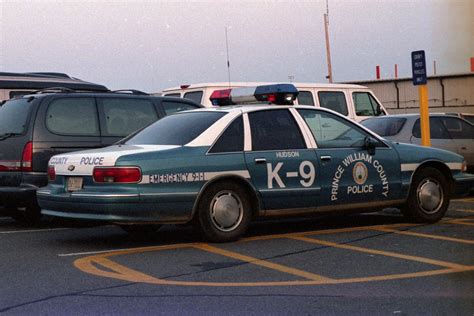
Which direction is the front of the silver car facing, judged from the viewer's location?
facing away from the viewer and to the right of the viewer

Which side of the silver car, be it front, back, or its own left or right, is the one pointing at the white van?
left

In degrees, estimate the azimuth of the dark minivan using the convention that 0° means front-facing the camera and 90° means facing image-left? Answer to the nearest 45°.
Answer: approximately 225°

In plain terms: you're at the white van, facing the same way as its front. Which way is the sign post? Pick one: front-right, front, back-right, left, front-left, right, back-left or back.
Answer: right

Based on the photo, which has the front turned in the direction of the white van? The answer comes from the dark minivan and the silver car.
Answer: the dark minivan

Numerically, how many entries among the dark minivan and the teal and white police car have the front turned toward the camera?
0

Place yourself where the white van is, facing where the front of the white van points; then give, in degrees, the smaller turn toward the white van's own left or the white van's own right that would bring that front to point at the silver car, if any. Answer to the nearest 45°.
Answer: approximately 90° to the white van's own right

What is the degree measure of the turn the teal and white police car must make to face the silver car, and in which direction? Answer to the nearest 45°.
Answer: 0° — it already faces it

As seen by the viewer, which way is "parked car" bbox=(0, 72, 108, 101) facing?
to the viewer's right

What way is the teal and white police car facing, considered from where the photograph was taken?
facing away from the viewer and to the right of the viewer

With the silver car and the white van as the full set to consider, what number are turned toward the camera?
0

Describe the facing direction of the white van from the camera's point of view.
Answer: facing away from the viewer and to the right of the viewer
